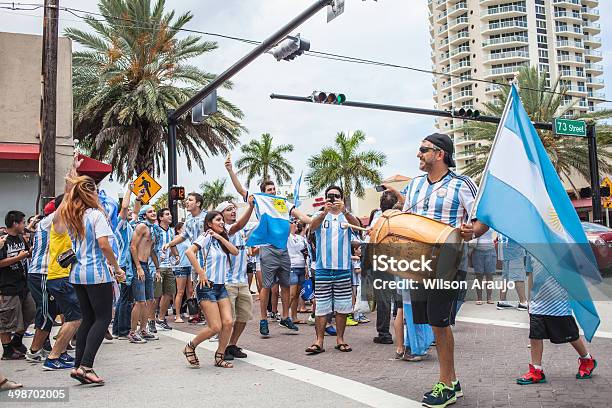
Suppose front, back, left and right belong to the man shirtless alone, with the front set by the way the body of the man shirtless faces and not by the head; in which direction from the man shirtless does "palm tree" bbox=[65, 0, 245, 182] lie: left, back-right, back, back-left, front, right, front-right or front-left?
back-left

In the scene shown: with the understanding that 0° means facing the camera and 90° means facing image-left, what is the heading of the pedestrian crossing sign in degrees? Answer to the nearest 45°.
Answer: approximately 0°

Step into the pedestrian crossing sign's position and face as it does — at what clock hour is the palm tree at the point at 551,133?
The palm tree is roughly at 8 o'clock from the pedestrian crossing sign.

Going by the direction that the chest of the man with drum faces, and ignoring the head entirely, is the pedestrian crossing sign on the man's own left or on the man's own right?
on the man's own right

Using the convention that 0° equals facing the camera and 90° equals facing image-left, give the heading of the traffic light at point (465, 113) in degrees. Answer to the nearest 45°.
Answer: approximately 0°

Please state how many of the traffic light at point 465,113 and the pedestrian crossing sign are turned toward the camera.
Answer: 2

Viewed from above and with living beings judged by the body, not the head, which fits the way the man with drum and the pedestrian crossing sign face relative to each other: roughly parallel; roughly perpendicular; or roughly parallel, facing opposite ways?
roughly perpendicular

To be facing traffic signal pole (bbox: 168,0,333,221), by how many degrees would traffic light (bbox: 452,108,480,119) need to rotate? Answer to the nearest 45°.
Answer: approximately 45° to its right

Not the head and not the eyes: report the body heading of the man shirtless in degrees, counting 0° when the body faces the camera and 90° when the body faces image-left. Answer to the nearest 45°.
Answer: approximately 315°
